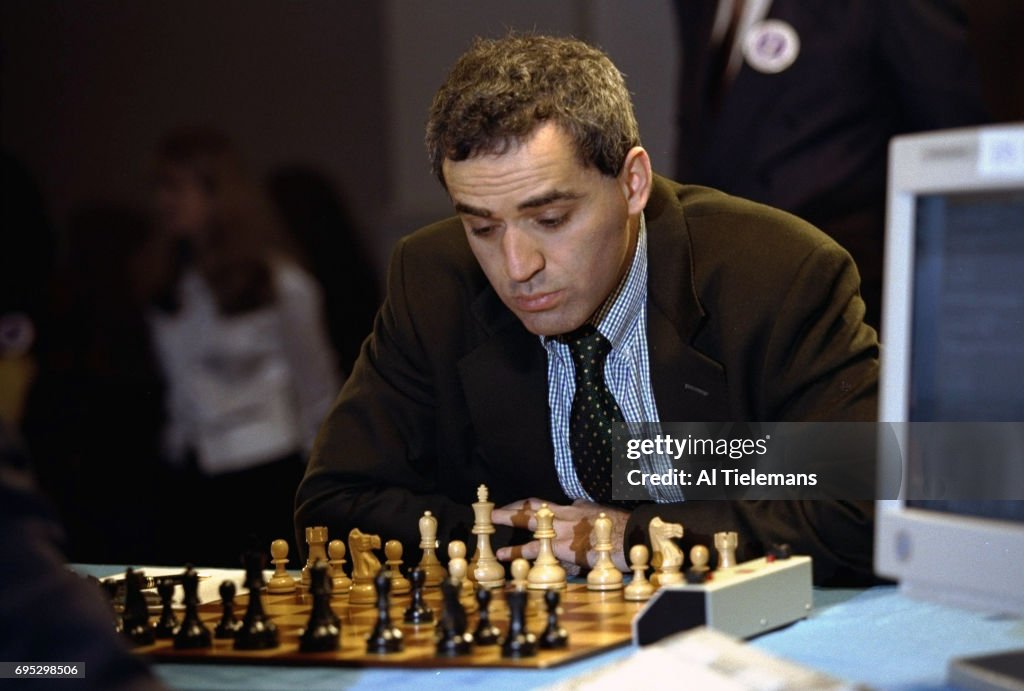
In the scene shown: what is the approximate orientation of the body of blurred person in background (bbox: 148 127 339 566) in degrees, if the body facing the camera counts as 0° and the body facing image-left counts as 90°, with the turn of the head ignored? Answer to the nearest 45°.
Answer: approximately 45°

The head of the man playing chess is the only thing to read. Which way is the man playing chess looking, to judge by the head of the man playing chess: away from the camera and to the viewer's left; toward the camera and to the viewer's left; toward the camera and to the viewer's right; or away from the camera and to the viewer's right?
toward the camera and to the viewer's left

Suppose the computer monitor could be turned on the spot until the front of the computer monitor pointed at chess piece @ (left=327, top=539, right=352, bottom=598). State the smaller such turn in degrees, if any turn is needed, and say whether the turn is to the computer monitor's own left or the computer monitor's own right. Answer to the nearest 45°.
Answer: approximately 90° to the computer monitor's own right

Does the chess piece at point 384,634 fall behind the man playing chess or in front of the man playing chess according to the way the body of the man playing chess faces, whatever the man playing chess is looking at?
in front

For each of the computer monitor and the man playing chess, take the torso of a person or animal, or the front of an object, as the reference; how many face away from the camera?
0

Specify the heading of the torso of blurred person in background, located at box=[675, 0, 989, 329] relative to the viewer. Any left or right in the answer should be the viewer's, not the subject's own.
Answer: facing the viewer and to the left of the viewer

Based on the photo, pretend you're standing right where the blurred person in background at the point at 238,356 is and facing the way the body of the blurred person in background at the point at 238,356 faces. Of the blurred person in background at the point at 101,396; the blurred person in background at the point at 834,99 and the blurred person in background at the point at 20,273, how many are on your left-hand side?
1

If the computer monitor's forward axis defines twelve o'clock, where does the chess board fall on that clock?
The chess board is roughly at 2 o'clock from the computer monitor.

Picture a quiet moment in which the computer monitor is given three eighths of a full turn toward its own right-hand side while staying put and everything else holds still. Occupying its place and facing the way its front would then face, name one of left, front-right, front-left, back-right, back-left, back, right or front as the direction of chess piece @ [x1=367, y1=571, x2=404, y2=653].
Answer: left
